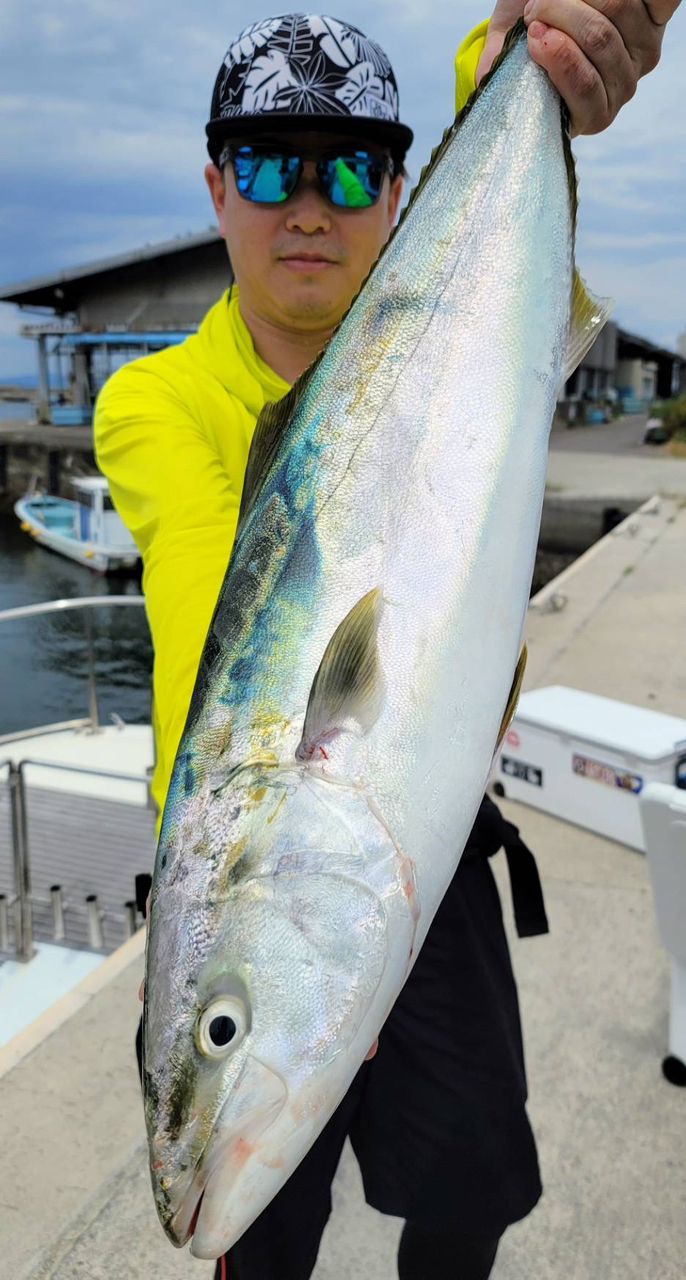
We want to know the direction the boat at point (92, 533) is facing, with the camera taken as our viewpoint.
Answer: facing away from the viewer and to the left of the viewer

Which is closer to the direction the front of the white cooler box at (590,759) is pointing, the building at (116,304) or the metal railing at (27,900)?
the metal railing

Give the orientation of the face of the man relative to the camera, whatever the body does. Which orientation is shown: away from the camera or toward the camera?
toward the camera

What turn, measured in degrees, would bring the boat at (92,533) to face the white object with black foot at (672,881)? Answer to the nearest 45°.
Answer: approximately 135° to its left

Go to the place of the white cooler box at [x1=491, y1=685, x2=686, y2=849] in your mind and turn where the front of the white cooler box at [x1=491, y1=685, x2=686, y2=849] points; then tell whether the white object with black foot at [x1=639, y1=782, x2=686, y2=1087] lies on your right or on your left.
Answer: on your left

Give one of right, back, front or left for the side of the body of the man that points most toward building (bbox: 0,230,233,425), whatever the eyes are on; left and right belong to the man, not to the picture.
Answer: back

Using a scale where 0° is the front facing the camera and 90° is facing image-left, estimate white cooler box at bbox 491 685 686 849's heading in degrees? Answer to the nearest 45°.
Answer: approximately 45°

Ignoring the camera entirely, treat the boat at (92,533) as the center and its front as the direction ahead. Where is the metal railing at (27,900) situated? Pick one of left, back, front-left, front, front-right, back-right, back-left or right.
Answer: back-left

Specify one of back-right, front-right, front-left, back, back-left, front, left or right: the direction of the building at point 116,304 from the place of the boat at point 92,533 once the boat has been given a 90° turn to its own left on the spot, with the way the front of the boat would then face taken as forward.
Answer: back-right

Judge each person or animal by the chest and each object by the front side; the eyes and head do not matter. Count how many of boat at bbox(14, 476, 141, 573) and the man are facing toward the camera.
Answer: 1

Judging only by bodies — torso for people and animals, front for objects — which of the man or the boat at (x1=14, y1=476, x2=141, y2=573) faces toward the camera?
the man

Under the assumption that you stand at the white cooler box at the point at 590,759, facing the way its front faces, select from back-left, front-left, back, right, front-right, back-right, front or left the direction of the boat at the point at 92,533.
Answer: right

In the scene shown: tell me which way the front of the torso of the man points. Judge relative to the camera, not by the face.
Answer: toward the camera

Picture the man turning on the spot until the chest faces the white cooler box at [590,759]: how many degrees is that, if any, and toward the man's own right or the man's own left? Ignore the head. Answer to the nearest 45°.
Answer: approximately 135° to the man's own left
